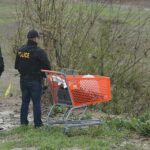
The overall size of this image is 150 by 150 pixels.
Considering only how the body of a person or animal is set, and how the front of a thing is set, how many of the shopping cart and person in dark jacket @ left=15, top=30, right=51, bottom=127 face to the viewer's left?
0

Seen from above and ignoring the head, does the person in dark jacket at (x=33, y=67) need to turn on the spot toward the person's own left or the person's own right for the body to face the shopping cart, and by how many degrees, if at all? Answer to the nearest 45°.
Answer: approximately 90° to the person's own right

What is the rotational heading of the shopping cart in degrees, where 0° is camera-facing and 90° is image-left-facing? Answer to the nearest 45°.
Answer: approximately 225°

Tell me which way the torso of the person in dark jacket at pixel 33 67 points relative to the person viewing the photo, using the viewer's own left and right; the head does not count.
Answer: facing away from the viewer and to the right of the viewer
